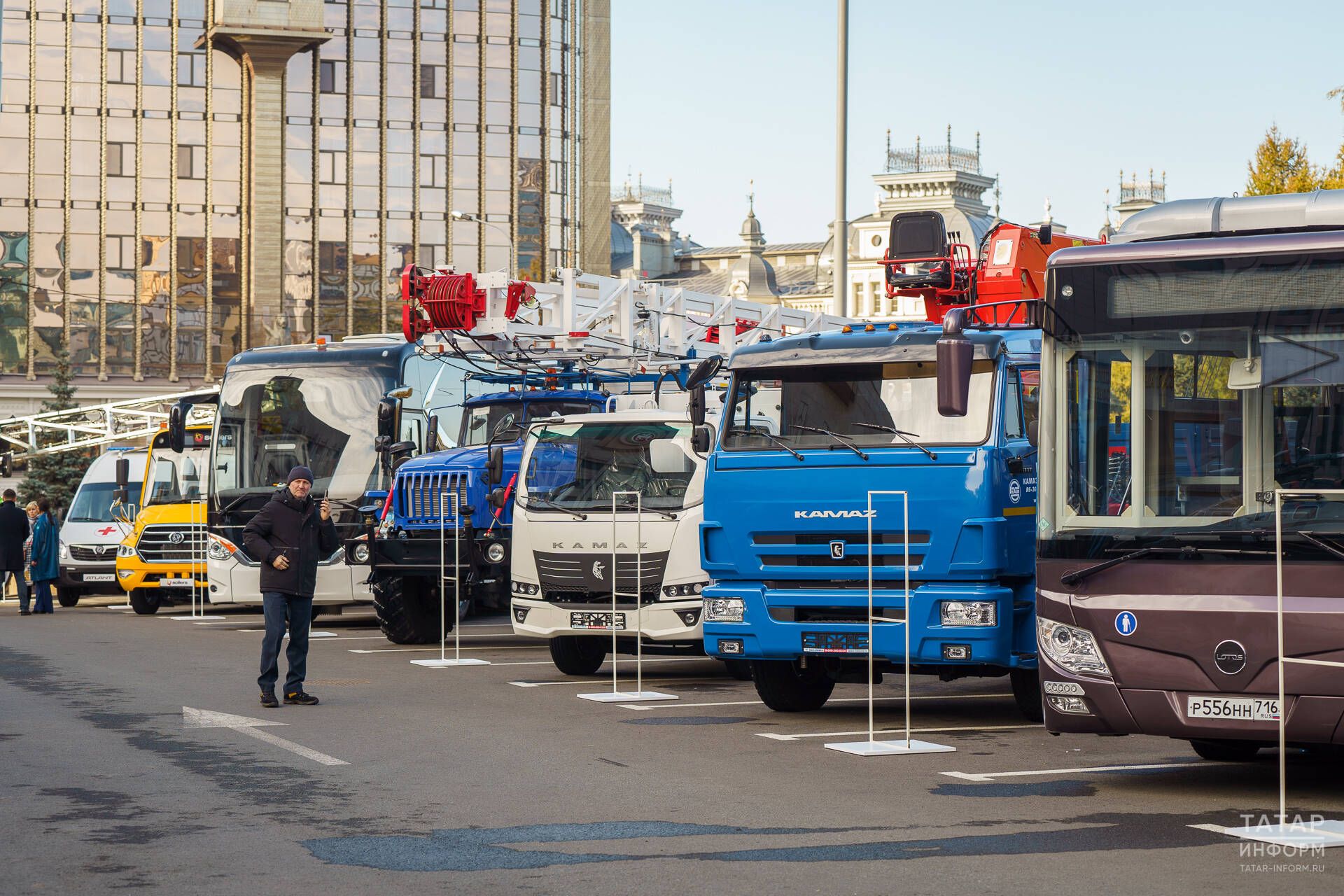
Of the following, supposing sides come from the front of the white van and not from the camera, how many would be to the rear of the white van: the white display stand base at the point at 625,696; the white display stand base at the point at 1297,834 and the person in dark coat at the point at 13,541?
0

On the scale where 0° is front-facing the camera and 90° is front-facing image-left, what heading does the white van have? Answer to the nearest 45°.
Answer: approximately 45°

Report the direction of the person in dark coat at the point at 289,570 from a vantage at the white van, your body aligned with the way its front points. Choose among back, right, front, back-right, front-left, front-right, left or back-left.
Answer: front-left

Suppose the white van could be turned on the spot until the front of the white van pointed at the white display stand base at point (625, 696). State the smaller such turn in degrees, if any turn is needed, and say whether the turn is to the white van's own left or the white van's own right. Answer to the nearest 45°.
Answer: approximately 45° to the white van's own left

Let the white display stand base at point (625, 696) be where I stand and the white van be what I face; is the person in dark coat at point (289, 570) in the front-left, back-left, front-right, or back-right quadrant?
front-left

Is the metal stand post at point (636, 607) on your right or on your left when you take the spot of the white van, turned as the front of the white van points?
on your left

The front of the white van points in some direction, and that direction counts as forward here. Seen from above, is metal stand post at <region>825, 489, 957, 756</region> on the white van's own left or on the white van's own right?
on the white van's own left

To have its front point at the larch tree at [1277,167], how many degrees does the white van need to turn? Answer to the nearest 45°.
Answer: approximately 135° to its left

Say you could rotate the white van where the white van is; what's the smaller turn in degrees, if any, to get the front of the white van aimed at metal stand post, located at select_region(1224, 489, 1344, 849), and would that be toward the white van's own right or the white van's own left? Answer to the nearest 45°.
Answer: approximately 45° to the white van's own left

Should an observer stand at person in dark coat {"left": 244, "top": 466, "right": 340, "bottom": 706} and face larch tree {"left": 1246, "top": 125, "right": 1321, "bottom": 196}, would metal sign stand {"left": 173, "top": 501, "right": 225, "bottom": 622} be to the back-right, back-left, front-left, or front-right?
front-left

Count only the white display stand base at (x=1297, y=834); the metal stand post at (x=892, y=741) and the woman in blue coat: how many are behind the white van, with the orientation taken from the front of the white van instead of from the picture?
0

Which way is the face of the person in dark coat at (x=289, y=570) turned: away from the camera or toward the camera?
toward the camera
